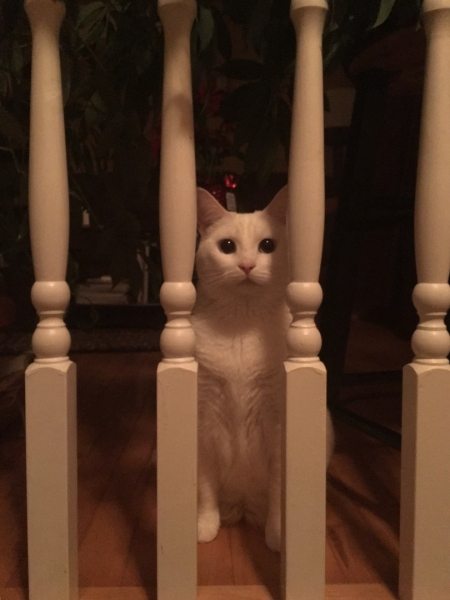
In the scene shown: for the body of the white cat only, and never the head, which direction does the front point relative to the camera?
toward the camera

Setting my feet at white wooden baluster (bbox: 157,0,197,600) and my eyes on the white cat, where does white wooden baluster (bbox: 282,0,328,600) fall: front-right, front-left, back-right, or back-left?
front-right
